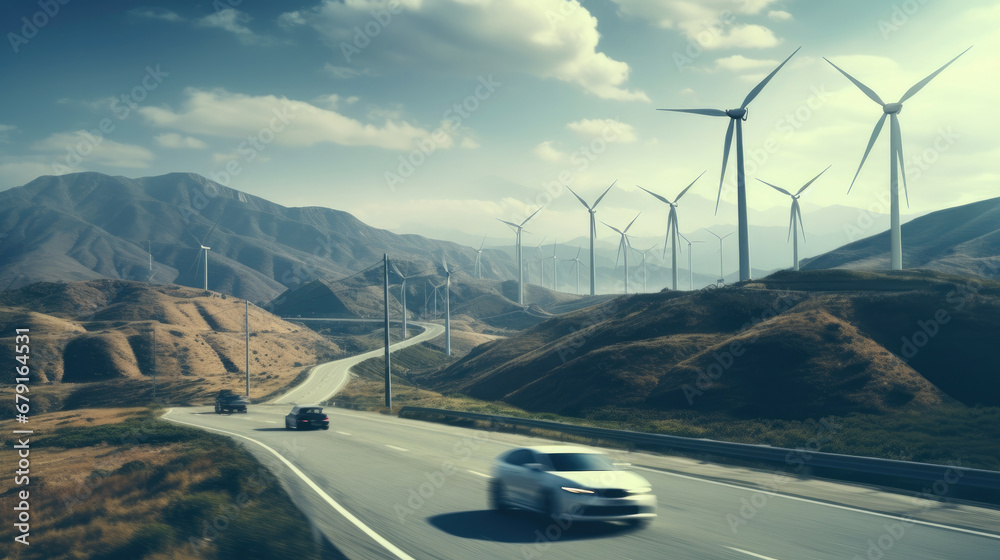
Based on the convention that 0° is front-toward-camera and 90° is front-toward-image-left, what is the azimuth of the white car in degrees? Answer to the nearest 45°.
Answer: approximately 315°

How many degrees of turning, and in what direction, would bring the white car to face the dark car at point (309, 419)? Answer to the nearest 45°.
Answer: approximately 180°

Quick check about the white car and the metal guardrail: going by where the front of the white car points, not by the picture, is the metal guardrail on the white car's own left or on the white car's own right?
on the white car's own left
